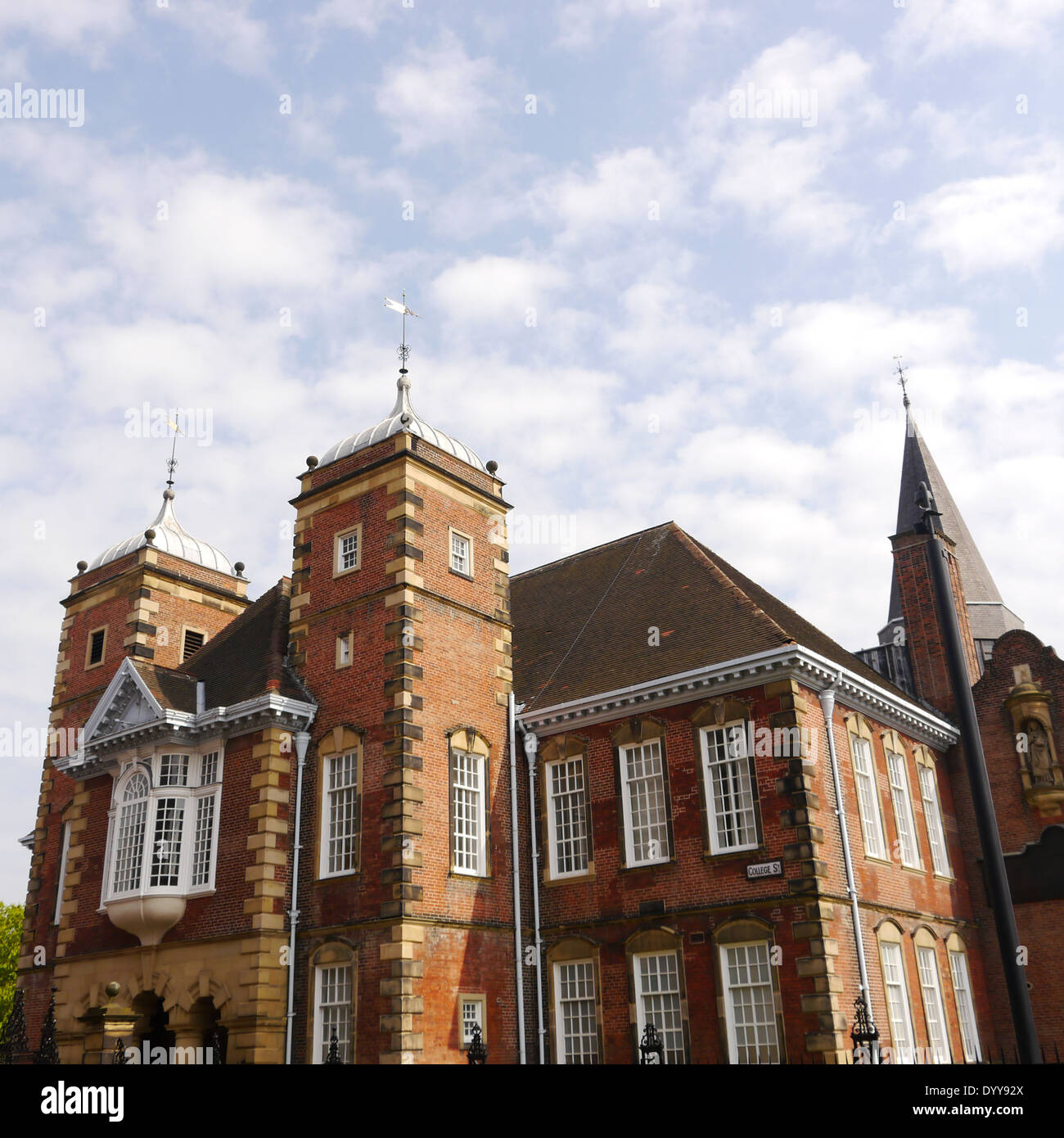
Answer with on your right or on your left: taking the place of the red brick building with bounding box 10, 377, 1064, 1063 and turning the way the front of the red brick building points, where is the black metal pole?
on your left

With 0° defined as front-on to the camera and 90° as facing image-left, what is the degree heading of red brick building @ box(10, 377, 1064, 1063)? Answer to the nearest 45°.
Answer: approximately 45°
